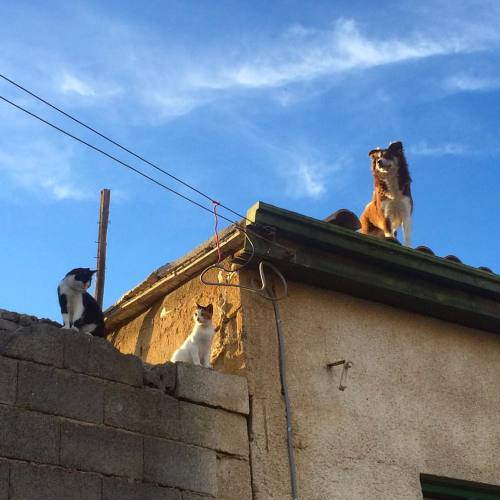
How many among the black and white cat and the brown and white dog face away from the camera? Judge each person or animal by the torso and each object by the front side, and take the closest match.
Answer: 0

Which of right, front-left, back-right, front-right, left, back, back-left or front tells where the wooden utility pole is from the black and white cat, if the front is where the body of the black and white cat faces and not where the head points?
back-right

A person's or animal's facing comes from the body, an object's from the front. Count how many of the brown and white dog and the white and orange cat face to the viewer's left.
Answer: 0

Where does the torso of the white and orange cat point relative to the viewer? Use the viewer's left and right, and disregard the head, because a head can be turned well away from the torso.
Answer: facing the viewer and to the right of the viewer

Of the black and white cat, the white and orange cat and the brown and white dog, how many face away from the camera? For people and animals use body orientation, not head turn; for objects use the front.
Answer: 0

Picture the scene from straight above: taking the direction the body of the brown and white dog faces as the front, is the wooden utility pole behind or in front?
behind

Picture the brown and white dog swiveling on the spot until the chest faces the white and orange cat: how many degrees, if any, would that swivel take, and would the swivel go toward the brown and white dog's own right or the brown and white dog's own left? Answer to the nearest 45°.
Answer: approximately 90° to the brown and white dog's own right

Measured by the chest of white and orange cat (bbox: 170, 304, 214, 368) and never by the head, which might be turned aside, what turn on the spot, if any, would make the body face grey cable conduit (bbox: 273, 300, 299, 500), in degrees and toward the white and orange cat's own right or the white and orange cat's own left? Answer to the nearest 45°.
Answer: approximately 45° to the white and orange cat's own left

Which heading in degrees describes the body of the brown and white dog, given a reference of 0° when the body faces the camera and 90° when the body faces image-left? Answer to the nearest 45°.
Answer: approximately 315°

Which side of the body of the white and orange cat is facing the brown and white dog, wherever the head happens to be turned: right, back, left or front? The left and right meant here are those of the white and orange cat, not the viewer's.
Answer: left

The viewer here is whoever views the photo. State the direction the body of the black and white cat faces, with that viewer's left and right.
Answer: facing the viewer and to the left of the viewer

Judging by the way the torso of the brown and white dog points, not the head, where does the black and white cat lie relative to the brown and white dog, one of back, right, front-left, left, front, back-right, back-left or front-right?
right

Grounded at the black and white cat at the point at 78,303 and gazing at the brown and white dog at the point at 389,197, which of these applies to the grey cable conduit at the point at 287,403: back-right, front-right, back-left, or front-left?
front-right

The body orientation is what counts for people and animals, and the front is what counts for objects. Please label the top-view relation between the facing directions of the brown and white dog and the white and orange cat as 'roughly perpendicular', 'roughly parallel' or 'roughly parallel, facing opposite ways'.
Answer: roughly parallel
